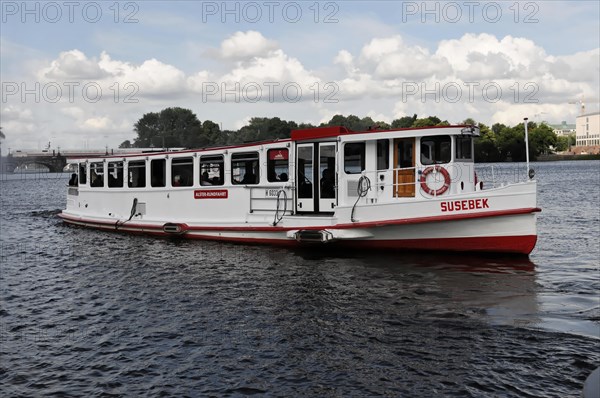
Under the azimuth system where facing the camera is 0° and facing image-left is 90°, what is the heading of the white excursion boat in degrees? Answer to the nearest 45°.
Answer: approximately 315°
